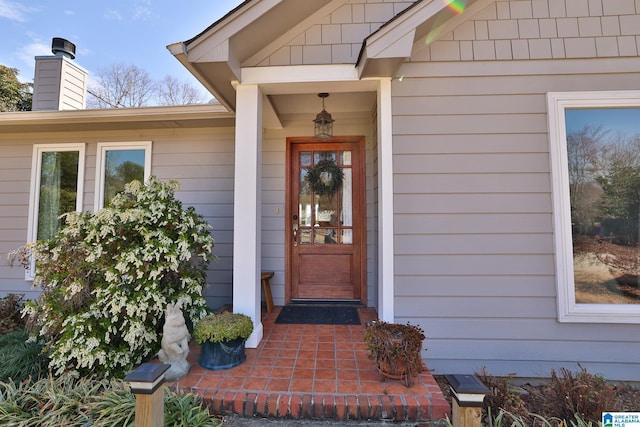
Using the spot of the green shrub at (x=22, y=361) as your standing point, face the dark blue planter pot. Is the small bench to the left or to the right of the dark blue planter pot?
left

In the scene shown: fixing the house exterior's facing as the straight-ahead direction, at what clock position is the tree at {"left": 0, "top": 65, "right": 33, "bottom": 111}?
The tree is roughly at 4 o'clock from the house exterior.

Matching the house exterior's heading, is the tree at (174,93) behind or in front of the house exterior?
behind

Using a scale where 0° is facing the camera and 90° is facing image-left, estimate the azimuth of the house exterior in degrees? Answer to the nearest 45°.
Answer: approximately 0°

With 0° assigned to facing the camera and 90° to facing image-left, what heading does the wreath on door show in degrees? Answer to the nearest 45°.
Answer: approximately 0°
